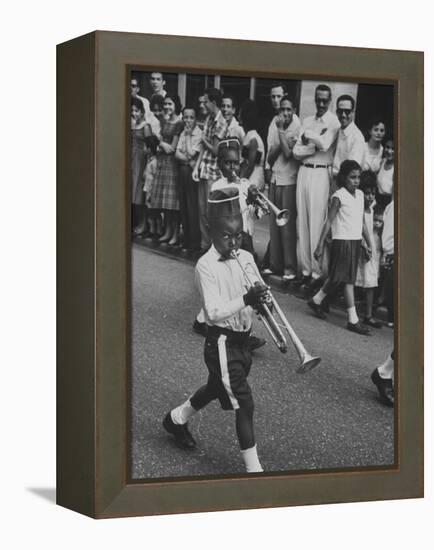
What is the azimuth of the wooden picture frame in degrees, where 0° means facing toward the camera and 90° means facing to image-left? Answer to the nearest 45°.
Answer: approximately 315°
